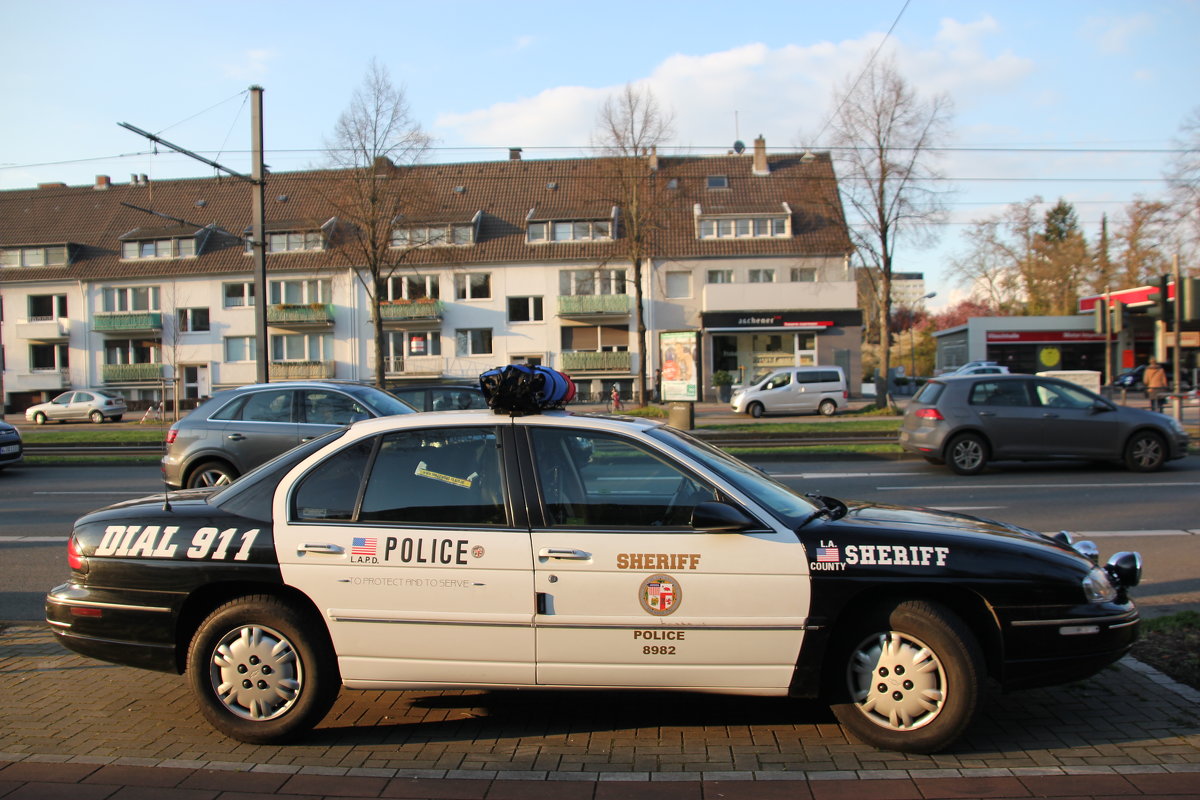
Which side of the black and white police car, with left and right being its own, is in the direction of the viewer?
right

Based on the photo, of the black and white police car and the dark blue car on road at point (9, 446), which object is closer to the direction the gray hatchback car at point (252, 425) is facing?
the black and white police car

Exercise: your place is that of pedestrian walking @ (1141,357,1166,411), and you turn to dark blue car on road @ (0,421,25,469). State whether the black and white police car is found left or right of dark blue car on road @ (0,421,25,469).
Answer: left

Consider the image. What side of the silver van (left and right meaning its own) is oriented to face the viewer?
left

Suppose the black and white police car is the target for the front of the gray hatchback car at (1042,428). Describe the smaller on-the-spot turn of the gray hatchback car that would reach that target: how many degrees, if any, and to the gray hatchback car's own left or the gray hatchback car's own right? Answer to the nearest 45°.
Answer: approximately 90° to the gray hatchback car's own right

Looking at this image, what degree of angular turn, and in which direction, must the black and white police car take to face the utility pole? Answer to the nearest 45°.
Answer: approximately 135° to its left

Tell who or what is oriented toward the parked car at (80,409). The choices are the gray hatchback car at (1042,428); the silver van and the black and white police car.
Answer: the silver van

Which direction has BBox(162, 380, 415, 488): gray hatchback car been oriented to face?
to the viewer's right

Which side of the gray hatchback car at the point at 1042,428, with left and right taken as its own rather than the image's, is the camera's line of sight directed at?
right

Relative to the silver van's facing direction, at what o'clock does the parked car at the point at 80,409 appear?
The parked car is roughly at 12 o'clock from the silver van.

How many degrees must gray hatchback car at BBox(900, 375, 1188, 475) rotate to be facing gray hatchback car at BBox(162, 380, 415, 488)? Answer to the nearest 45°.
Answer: approximately 135° to its right

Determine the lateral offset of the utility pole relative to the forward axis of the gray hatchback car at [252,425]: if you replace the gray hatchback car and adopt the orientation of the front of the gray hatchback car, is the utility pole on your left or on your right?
on your left
